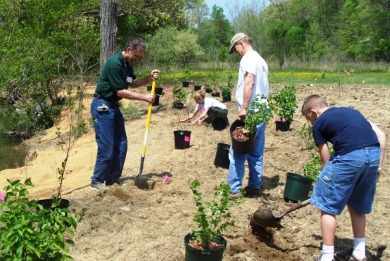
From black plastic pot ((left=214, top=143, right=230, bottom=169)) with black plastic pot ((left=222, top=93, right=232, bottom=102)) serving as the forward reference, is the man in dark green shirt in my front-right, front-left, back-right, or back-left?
back-left

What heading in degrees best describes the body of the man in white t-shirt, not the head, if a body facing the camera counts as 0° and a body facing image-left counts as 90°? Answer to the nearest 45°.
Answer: approximately 90°

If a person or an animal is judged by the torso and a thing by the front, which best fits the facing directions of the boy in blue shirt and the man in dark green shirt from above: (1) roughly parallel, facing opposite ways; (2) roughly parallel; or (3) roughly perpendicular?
roughly perpendicular

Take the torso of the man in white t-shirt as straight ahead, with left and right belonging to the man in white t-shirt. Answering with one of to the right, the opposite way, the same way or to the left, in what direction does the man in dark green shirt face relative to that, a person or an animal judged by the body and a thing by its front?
the opposite way

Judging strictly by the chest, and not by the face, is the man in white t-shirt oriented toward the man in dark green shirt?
yes

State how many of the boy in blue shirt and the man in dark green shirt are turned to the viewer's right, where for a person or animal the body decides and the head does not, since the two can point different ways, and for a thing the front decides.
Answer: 1

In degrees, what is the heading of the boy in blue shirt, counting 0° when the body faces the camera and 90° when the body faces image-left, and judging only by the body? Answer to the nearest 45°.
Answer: approximately 135°

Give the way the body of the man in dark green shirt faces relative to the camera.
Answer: to the viewer's right
